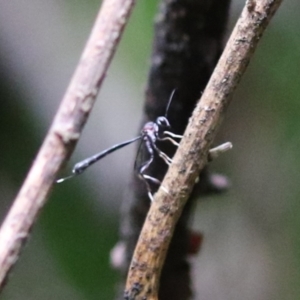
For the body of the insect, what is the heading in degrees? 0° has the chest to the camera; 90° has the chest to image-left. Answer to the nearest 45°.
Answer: approximately 270°
